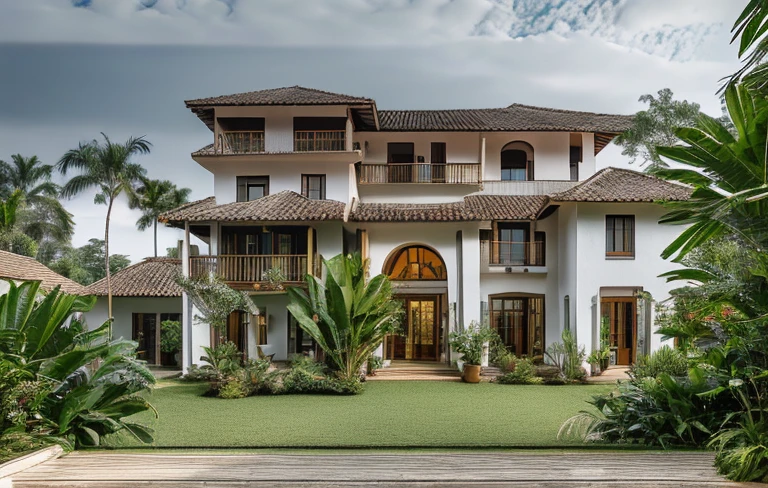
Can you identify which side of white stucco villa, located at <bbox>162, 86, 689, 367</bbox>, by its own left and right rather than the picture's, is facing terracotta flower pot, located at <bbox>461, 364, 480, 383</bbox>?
front

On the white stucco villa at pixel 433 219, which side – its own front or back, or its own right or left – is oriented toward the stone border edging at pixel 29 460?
front

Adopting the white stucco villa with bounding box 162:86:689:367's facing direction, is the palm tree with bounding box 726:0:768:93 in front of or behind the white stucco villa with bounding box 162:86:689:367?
in front

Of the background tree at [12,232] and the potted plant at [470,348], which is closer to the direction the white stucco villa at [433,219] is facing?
the potted plant

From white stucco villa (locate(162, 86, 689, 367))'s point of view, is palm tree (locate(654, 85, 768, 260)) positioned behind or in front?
in front

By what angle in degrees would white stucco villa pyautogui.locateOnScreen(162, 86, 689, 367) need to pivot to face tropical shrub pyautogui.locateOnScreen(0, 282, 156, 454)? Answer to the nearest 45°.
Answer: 0° — it already faces it

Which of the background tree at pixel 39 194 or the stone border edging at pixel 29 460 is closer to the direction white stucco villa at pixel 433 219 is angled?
the stone border edging

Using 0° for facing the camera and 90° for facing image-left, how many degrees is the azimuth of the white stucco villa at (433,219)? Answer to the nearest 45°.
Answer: approximately 0°
